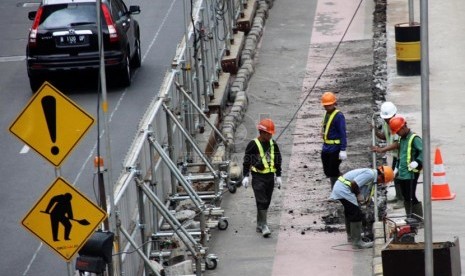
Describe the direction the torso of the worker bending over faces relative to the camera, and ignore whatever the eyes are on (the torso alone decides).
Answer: to the viewer's right

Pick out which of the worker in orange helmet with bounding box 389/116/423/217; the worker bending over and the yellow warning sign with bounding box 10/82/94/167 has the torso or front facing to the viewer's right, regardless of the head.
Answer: the worker bending over

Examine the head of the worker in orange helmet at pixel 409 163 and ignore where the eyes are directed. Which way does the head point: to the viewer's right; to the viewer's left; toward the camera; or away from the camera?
to the viewer's left

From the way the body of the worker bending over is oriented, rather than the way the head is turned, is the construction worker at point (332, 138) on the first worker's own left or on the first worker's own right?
on the first worker's own left

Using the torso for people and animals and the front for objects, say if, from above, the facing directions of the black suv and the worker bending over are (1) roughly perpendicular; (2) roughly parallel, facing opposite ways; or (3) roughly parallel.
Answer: roughly perpendicular

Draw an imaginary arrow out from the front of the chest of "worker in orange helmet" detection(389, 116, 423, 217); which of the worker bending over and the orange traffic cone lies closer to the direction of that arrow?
the worker bending over

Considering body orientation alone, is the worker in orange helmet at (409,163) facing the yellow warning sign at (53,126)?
yes

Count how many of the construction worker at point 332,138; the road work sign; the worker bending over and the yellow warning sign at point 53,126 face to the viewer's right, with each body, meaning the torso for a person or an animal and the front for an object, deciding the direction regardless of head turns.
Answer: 1

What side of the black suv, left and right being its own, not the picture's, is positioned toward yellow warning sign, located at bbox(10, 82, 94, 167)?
back

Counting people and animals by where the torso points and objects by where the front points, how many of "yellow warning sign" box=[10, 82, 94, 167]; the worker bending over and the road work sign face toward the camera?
2

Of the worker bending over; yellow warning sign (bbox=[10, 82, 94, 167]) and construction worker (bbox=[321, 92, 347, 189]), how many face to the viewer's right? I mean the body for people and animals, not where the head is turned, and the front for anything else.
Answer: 1
